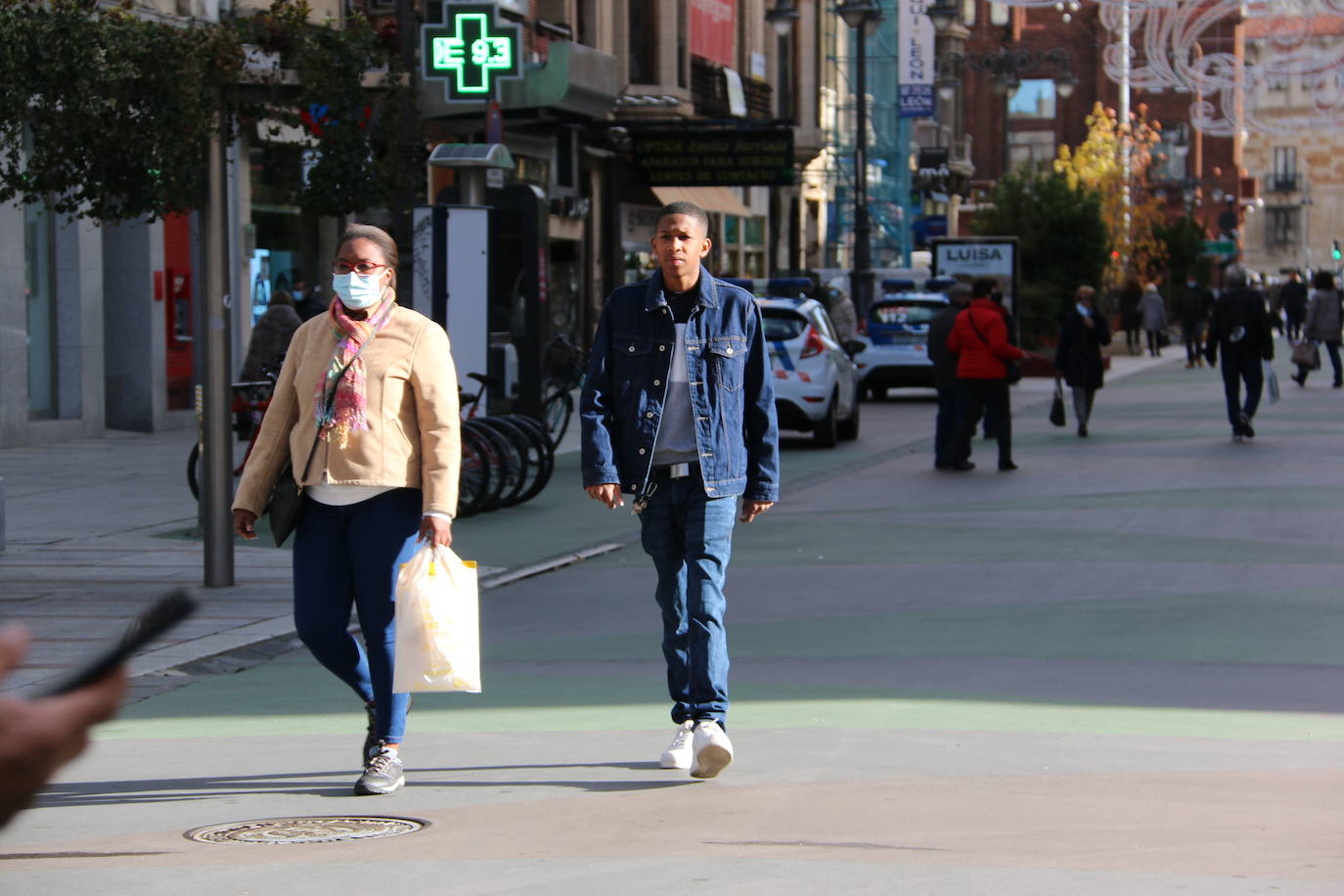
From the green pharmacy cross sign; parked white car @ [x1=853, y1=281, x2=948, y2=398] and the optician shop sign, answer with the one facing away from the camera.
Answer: the parked white car

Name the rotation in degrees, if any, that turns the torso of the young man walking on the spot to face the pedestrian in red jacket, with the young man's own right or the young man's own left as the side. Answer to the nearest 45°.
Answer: approximately 180°

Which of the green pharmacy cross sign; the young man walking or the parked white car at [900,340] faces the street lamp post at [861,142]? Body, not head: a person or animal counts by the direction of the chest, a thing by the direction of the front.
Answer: the parked white car

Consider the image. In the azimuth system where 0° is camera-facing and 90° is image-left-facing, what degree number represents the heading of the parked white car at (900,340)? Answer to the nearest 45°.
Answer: approximately 180°

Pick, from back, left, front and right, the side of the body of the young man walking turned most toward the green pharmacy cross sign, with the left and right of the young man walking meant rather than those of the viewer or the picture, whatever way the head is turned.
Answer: back

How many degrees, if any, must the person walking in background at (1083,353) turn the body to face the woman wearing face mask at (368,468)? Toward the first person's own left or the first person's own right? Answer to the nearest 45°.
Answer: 0° — they already face them

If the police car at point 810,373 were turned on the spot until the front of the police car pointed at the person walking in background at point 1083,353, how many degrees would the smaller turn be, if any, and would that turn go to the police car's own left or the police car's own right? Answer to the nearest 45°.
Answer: approximately 45° to the police car's own right

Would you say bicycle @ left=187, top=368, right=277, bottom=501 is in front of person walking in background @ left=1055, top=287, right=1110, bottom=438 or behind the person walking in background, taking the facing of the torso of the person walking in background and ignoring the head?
in front

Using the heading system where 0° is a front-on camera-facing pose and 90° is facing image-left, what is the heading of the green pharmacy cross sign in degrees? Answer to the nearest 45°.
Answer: approximately 0°

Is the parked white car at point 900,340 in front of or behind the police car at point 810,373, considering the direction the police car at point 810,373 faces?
in front
